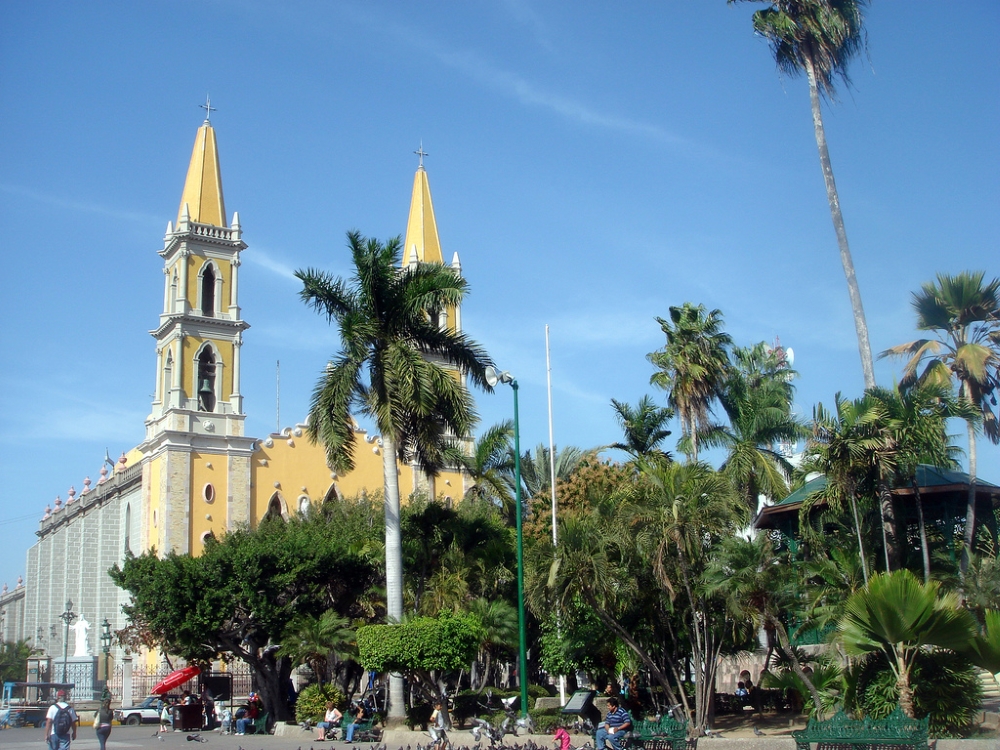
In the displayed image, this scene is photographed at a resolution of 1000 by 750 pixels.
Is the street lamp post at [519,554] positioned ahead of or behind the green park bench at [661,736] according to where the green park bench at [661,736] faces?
behind

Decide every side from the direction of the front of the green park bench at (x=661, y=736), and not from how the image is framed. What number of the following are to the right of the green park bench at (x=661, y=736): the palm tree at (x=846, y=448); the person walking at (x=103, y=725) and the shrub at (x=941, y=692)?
1

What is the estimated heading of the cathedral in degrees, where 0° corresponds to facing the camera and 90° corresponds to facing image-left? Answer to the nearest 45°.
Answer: approximately 315°

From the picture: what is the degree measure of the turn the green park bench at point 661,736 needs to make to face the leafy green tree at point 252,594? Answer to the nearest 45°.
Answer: approximately 135° to its right

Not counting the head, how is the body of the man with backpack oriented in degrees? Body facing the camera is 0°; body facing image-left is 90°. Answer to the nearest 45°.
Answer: approximately 180°

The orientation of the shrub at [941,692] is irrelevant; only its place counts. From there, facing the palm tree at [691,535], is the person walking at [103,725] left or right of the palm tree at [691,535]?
left

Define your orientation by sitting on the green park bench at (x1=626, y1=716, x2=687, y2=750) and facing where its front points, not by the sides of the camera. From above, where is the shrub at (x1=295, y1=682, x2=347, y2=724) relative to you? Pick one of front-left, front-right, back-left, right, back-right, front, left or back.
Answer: back-right

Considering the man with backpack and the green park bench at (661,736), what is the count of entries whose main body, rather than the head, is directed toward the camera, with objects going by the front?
1

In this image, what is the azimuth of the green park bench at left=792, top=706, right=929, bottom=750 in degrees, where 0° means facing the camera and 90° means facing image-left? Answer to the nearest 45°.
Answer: approximately 0°

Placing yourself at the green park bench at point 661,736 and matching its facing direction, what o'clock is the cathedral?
The cathedral is roughly at 5 o'clock from the green park bench.

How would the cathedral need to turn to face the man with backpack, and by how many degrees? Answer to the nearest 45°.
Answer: approximately 45° to its right

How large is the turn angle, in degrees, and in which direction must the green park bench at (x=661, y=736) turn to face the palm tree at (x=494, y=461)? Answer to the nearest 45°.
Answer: approximately 180°
